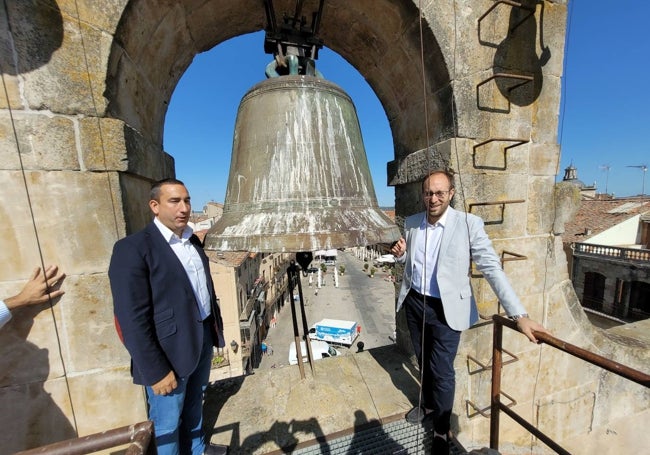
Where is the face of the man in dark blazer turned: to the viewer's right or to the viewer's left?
to the viewer's right

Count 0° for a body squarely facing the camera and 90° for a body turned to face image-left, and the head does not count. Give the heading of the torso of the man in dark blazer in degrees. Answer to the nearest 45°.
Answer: approximately 315°

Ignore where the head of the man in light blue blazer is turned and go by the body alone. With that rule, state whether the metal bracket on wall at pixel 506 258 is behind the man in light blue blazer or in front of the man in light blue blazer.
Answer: behind
